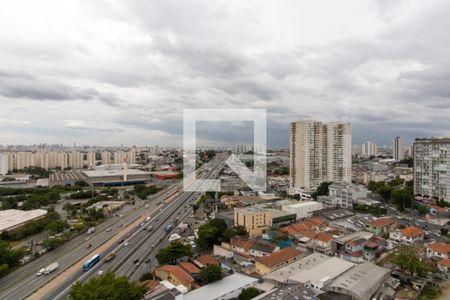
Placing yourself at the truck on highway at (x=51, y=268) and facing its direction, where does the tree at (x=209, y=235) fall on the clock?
The tree is roughly at 8 o'clock from the truck on highway.

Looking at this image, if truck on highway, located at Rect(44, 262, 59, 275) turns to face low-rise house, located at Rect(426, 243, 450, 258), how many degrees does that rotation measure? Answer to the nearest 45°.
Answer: approximately 90° to its left

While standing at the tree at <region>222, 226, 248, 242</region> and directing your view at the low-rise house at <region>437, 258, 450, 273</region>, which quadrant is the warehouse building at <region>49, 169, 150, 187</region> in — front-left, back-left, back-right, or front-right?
back-left

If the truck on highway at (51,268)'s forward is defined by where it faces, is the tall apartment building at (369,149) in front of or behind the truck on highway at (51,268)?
behind

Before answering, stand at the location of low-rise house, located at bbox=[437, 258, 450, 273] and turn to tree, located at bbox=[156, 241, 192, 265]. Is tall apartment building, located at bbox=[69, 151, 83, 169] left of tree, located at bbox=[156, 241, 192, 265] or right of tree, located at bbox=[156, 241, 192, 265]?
right

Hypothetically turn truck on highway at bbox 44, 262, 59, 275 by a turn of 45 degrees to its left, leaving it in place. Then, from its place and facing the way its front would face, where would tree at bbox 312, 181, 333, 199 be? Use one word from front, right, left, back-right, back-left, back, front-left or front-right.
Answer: left

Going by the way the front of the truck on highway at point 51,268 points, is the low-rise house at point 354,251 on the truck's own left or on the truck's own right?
on the truck's own left

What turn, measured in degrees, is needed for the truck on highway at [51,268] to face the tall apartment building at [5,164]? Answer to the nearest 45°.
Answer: approximately 135° to its right

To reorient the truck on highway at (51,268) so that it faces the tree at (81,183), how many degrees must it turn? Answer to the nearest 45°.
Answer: approximately 135° to its right

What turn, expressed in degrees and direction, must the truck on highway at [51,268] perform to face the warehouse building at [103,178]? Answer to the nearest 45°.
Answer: approximately 135° to its right

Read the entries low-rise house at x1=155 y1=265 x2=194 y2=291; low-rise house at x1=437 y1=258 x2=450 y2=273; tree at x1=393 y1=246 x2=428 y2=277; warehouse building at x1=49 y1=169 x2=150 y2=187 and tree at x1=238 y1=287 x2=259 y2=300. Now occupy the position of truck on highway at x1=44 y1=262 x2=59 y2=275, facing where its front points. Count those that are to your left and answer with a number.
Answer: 4

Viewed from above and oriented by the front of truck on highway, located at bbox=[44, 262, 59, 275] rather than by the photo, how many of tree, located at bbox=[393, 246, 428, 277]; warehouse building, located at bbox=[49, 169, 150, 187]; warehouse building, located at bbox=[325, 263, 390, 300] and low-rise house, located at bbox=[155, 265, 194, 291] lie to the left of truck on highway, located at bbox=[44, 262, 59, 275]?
3

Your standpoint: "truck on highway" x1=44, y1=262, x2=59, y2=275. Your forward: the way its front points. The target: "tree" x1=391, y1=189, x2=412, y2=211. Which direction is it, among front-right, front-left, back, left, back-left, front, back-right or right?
back-left

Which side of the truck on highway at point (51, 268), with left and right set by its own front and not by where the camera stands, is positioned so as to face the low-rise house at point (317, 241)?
left

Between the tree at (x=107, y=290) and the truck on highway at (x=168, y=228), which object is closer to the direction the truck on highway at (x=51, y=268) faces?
the tree

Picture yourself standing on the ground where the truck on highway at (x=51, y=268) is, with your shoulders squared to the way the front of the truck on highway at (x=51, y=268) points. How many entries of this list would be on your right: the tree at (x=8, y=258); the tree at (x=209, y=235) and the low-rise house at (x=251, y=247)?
1

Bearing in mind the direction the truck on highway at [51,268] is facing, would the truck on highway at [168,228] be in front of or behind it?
behind
